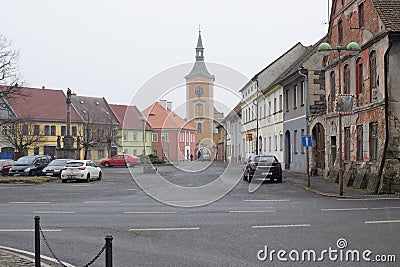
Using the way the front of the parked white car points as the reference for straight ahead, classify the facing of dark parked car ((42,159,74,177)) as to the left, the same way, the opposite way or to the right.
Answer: the opposite way

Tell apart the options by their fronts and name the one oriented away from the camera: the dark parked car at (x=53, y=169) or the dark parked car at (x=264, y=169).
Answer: the dark parked car at (x=264, y=169)

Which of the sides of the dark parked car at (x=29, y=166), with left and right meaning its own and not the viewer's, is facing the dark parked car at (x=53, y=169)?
left

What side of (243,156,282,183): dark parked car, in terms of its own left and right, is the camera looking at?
back

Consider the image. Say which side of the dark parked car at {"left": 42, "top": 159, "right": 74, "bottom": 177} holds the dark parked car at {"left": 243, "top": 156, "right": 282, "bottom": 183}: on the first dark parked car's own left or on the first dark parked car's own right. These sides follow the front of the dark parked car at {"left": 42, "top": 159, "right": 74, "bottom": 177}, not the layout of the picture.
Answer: on the first dark parked car's own left

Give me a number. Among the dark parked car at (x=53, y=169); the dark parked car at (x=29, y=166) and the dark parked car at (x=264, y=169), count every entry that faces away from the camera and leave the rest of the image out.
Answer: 1

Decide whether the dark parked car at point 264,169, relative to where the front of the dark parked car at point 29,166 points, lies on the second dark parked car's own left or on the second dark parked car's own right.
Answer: on the second dark parked car's own left

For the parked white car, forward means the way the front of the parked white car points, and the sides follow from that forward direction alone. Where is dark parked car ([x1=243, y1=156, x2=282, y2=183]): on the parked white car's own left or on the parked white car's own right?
on the parked white car's own right

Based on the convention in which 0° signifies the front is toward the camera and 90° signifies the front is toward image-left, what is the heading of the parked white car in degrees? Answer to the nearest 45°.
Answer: approximately 225°

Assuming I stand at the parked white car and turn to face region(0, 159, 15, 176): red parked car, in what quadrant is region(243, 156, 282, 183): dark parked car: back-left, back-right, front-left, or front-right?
back-right

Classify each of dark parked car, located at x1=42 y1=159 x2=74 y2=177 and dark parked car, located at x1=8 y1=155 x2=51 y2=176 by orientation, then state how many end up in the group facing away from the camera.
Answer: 0
